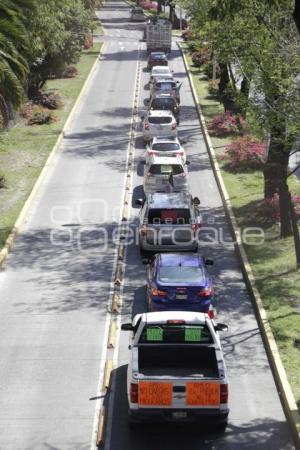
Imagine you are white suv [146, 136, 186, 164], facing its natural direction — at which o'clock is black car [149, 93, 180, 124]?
The black car is roughly at 12 o'clock from the white suv.

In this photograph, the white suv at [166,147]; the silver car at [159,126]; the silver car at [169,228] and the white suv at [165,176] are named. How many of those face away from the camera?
4

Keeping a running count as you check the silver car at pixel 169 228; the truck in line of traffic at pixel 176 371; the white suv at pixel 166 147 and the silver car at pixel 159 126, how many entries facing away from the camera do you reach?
4

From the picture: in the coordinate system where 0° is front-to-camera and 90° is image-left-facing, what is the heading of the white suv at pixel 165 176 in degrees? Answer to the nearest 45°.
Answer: approximately 180°

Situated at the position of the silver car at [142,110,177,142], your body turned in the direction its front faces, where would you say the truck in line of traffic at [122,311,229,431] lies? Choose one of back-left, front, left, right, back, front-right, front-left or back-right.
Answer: back

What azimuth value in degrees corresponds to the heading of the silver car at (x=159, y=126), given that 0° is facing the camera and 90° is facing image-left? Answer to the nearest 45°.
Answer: approximately 180°

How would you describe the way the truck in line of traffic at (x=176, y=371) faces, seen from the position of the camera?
facing away from the viewer

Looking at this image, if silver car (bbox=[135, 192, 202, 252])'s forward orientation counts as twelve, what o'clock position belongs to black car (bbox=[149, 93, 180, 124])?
The black car is roughly at 12 o'clock from the silver car.

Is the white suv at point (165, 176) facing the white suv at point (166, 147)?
yes

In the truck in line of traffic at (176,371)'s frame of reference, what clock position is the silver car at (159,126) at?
The silver car is roughly at 12 o'clock from the truck in line of traffic.

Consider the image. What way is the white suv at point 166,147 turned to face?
away from the camera

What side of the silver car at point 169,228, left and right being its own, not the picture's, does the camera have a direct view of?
back

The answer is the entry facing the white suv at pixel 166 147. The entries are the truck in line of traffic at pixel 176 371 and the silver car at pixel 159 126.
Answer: the truck in line of traffic

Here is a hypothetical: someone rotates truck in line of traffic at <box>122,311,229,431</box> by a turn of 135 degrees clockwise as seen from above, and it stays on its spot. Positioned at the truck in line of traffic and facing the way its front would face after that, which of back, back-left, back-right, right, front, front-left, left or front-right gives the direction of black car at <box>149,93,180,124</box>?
back-left

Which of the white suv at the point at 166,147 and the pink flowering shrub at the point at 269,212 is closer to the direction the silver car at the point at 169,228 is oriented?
the white suv
